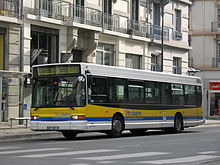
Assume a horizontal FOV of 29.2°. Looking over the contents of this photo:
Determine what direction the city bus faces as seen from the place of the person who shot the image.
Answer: facing the viewer and to the left of the viewer
